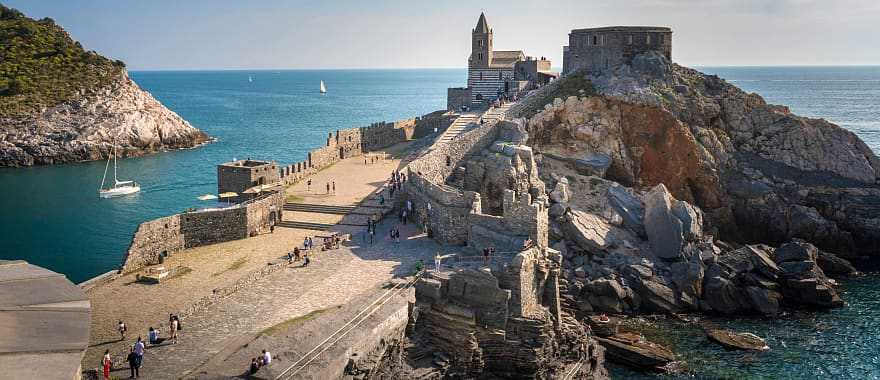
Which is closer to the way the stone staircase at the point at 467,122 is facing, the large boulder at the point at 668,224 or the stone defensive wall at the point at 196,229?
the stone defensive wall

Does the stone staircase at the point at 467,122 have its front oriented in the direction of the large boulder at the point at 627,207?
no

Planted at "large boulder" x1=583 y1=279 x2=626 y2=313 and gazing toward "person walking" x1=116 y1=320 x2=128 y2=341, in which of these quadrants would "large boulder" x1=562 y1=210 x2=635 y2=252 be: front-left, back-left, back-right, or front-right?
back-right

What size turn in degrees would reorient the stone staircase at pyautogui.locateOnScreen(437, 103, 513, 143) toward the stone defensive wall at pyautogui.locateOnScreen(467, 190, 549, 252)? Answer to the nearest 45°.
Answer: approximately 45° to its left

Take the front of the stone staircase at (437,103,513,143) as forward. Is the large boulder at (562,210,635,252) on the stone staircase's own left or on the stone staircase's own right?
on the stone staircase's own left

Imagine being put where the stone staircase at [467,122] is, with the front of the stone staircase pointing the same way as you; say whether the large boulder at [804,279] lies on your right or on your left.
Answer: on your left

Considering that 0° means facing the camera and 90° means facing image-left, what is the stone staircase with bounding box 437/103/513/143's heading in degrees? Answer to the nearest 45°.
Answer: approximately 45°

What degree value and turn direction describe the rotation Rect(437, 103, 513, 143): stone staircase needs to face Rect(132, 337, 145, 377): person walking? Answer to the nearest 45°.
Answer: approximately 45° to its left

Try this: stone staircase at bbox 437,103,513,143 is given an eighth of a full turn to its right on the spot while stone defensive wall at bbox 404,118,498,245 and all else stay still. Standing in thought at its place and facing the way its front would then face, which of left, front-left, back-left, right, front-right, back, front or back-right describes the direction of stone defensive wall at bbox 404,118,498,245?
left

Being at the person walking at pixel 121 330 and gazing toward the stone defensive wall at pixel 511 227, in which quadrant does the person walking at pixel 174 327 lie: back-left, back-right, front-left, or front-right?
front-right

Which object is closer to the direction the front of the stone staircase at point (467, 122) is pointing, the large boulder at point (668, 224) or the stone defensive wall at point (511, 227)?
the stone defensive wall

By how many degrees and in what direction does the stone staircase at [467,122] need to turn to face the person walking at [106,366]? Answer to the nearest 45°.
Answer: approximately 45° to its left
